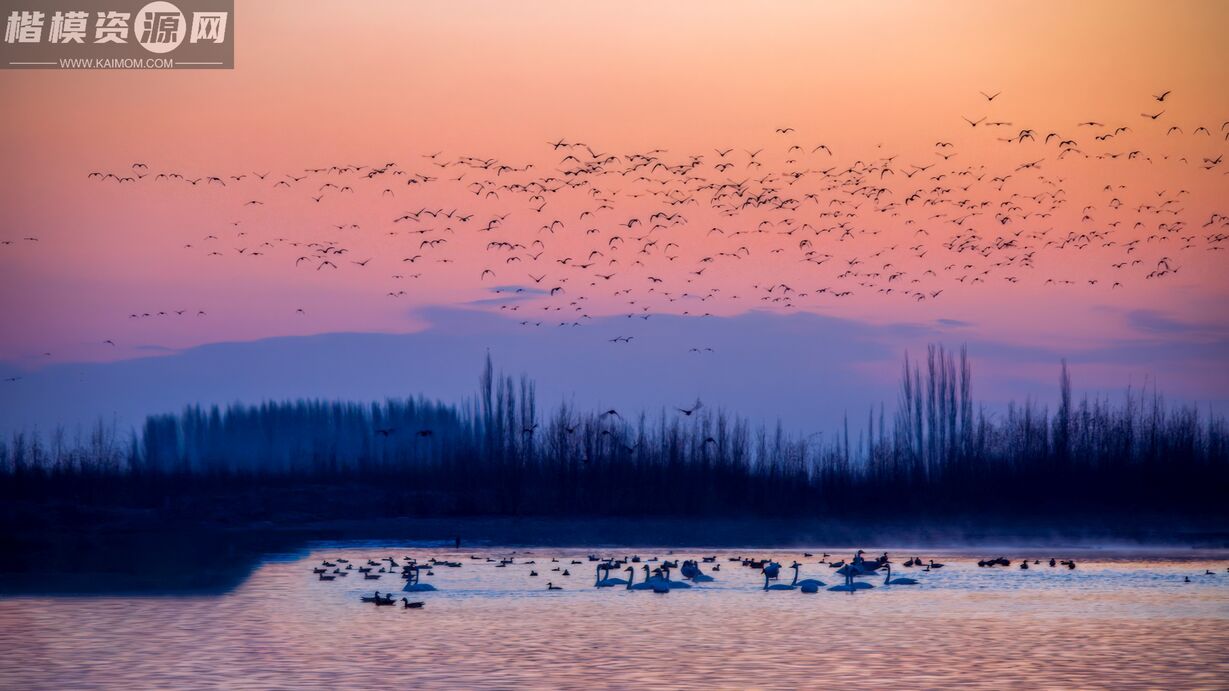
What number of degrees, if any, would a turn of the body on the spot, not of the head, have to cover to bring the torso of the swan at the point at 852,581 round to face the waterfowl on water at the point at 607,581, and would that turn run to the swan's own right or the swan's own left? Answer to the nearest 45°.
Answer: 0° — it already faces it

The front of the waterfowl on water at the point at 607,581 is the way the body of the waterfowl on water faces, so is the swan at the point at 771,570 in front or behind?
behind

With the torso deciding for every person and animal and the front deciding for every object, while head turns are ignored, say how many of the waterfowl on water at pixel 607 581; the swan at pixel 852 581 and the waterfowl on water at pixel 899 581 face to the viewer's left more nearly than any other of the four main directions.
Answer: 3

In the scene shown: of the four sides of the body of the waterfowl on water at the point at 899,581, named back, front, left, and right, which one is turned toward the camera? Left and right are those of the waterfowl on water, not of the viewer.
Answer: left

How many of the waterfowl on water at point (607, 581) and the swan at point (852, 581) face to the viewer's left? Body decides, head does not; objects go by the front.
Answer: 2

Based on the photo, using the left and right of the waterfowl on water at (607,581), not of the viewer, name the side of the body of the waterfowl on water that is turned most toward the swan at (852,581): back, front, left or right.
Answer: back

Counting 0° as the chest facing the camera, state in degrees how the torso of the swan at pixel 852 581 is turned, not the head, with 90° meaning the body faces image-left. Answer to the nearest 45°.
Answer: approximately 90°

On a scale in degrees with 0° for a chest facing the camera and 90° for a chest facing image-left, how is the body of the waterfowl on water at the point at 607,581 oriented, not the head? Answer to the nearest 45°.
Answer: approximately 90°
